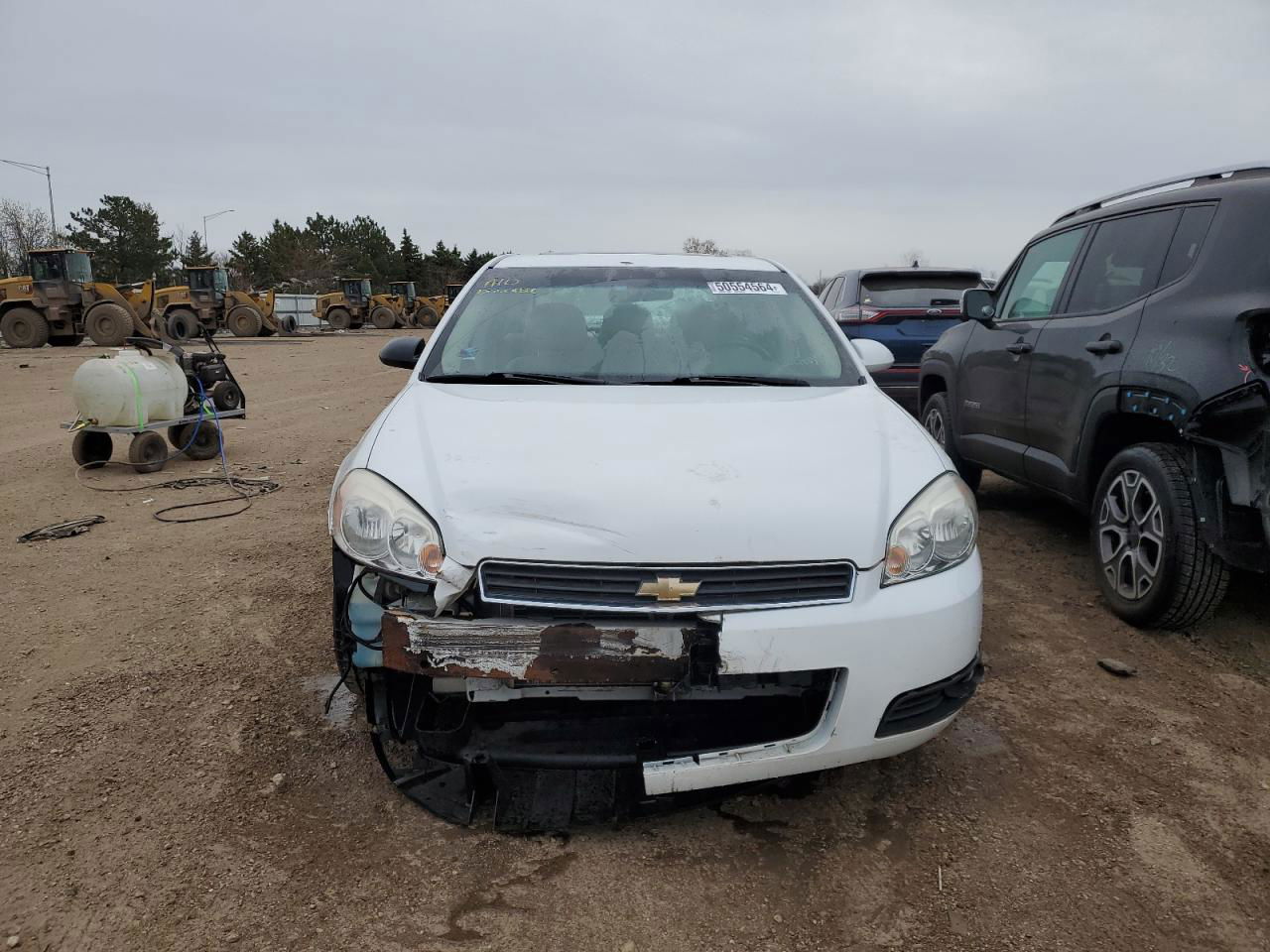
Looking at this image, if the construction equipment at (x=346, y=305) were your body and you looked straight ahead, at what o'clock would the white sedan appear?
The white sedan is roughly at 3 o'clock from the construction equipment.

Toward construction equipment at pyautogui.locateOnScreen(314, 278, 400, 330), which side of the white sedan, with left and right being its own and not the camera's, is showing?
back

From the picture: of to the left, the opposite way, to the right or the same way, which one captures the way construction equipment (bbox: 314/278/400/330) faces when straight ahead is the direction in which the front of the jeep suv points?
to the right

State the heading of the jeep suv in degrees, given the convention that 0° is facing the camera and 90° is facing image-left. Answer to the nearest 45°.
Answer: approximately 135°

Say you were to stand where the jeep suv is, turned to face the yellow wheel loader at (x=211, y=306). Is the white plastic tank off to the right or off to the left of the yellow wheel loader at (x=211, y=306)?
left

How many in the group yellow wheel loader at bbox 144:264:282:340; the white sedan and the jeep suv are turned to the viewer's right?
1

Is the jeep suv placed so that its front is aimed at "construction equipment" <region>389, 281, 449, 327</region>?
yes

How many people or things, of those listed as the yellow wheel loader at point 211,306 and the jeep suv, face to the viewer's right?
1

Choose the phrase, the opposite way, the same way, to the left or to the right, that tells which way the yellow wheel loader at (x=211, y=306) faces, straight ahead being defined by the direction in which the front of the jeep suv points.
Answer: to the right

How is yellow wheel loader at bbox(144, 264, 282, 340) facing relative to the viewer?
to the viewer's right

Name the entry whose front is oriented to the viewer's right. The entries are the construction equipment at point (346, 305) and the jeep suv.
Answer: the construction equipment

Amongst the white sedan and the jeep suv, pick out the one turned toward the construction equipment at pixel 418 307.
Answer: the jeep suv

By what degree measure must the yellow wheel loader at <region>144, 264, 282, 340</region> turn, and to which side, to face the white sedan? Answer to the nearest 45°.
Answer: approximately 90° to its right

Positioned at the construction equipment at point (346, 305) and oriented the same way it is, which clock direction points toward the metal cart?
The metal cart is roughly at 3 o'clock from the construction equipment.

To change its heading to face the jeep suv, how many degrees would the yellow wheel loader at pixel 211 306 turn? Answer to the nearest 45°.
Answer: approximately 90° to its right

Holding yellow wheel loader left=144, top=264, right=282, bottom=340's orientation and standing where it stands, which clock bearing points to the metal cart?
The metal cart is roughly at 3 o'clock from the yellow wheel loader.

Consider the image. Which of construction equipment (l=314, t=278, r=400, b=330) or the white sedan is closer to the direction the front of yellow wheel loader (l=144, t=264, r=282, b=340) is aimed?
the construction equipment
